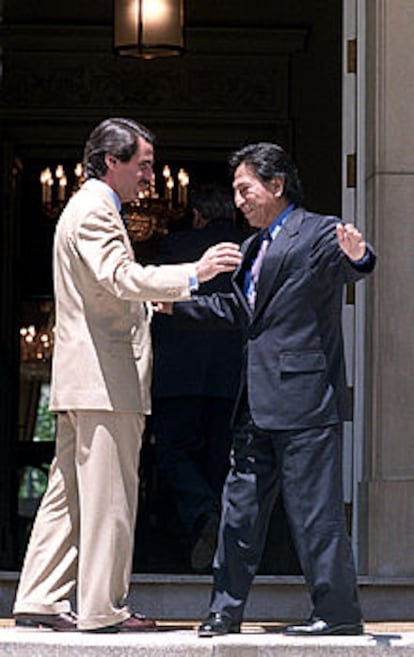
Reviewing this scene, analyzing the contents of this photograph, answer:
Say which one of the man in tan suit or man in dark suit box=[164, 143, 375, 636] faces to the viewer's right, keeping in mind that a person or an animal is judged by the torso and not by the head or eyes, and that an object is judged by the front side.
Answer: the man in tan suit

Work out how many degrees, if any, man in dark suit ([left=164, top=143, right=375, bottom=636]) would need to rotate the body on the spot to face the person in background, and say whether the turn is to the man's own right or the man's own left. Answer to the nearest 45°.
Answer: approximately 135° to the man's own right

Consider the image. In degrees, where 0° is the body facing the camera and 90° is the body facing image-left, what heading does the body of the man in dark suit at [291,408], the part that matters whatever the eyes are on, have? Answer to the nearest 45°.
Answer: approximately 45°

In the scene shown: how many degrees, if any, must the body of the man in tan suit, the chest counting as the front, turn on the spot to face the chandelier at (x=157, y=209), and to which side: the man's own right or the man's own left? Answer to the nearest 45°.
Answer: approximately 90° to the man's own left

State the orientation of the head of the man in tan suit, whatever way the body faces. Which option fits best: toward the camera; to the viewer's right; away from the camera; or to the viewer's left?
to the viewer's right

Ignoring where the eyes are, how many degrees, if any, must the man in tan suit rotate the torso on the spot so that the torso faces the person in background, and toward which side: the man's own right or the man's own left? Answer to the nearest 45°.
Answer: approximately 90° to the man's own left

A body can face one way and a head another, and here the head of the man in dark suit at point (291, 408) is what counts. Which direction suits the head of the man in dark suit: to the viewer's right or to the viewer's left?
to the viewer's left

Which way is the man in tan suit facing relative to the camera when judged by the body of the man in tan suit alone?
to the viewer's right

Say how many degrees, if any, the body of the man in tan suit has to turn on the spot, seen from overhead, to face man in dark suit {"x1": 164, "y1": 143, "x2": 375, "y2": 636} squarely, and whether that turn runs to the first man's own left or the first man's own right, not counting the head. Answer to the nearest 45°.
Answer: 0° — they already face them

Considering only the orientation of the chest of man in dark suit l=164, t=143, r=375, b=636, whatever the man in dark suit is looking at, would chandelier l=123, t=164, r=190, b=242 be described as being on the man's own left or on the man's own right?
on the man's own right

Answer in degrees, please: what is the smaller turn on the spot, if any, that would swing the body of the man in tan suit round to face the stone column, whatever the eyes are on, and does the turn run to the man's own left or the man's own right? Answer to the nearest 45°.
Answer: approximately 45° to the man's own left

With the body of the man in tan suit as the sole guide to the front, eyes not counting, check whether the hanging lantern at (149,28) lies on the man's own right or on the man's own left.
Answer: on the man's own left

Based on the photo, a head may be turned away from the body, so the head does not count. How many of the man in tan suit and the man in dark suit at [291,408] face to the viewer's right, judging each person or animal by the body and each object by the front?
1

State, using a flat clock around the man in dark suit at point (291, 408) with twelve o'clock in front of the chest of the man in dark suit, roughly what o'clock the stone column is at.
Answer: The stone column is roughly at 5 o'clock from the man in dark suit.
